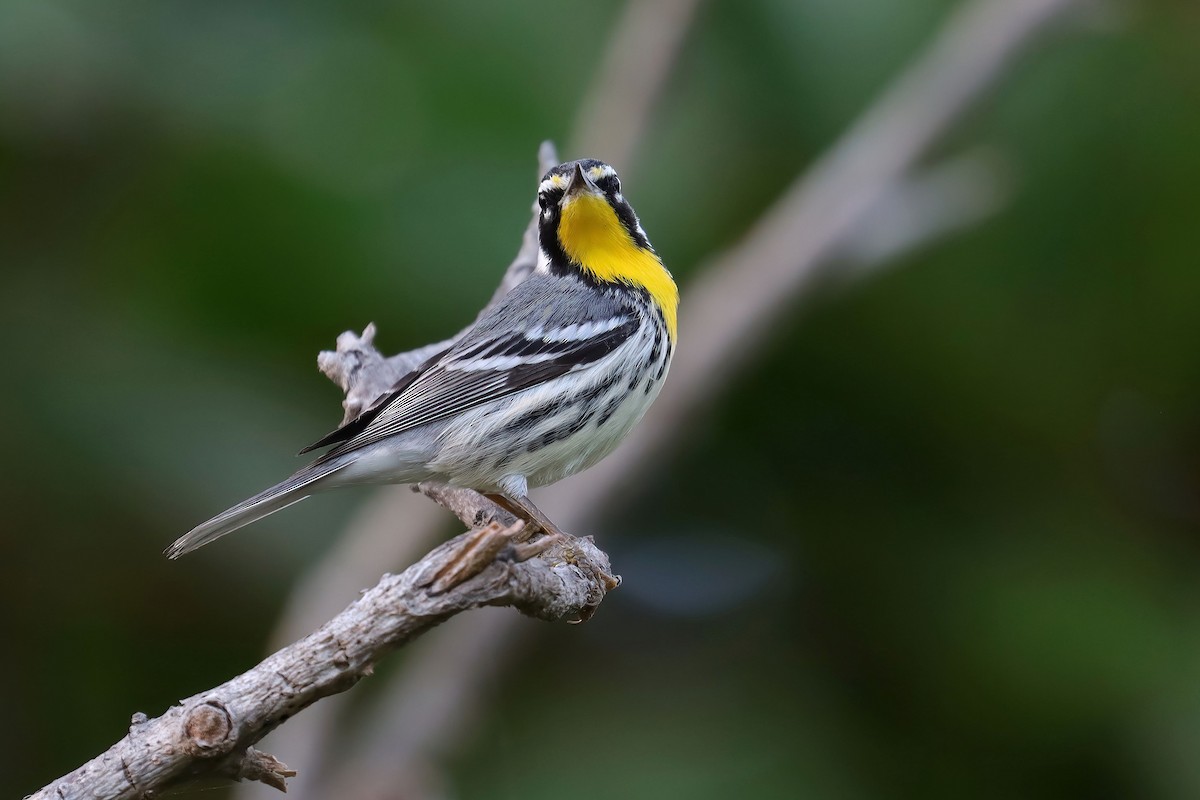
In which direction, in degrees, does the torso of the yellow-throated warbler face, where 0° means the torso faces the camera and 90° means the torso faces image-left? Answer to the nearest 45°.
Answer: approximately 270°
